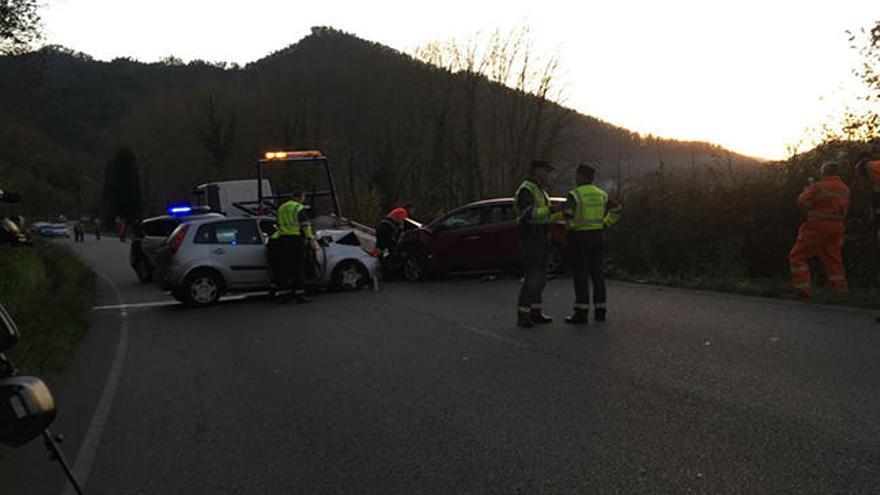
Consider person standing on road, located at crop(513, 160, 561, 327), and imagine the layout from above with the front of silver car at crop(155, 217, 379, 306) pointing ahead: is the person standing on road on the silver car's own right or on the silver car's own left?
on the silver car's own right

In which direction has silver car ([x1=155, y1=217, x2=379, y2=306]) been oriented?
to the viewer's right

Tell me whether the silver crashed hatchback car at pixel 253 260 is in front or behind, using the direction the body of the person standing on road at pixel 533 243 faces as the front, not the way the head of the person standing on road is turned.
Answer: behind

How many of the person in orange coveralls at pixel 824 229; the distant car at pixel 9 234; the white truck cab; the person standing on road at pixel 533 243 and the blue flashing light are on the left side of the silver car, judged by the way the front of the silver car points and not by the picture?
2

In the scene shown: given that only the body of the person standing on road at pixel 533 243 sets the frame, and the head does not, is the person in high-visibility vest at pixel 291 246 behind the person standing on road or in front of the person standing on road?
behind

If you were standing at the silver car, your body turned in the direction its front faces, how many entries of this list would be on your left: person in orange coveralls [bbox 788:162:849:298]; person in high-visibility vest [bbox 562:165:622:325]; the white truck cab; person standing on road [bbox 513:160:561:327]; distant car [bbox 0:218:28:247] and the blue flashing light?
3

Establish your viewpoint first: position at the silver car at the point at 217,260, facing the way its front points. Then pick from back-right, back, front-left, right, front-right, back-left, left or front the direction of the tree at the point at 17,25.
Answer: back-left
